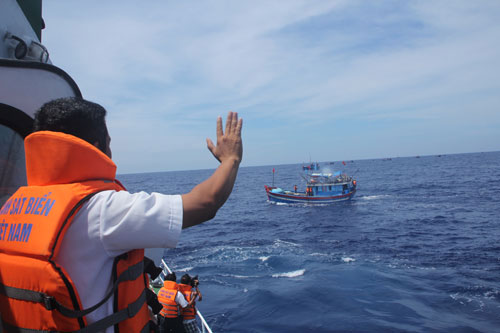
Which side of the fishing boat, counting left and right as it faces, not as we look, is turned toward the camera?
left
